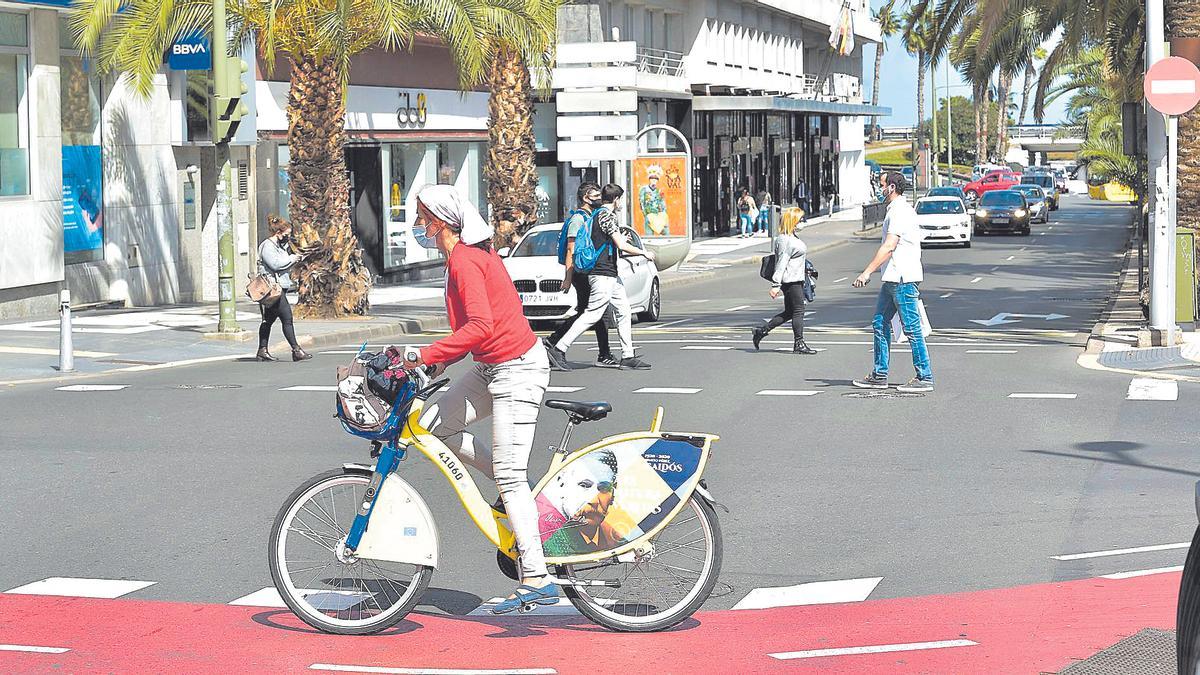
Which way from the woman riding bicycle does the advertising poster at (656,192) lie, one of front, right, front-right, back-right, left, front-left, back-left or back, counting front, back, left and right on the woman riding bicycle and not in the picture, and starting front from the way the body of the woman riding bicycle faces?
right

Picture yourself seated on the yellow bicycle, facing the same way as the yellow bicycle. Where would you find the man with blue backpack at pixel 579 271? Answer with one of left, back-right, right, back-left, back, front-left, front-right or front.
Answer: right

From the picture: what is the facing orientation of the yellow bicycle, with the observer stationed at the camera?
facing to the left of the viewer

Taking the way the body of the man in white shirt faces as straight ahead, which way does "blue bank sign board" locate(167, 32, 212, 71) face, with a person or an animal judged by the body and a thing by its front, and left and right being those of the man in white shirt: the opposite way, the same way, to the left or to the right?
to the left

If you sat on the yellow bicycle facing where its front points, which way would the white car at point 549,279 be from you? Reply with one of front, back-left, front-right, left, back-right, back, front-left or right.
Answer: right

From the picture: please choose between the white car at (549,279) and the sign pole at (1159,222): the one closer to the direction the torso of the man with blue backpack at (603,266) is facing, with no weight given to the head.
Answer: the sign pole

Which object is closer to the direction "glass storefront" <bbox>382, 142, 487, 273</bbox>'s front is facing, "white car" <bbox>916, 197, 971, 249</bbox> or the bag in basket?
the bag in basket

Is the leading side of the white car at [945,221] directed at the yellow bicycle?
yes

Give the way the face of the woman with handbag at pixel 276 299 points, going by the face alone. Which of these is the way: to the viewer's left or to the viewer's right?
to the viewer's right

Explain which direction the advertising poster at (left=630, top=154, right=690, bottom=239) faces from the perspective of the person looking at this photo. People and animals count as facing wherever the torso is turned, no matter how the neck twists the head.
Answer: facing the viewer

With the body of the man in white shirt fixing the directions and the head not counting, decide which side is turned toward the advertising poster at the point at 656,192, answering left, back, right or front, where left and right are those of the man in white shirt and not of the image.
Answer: right

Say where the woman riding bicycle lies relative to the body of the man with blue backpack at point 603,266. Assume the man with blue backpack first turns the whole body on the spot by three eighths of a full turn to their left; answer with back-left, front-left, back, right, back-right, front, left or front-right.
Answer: back-left

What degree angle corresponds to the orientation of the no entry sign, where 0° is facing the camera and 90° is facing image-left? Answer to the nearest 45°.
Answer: approximately 0°

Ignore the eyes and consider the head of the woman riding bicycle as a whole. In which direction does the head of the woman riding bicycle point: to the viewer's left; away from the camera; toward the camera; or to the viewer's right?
to the viewer's left
